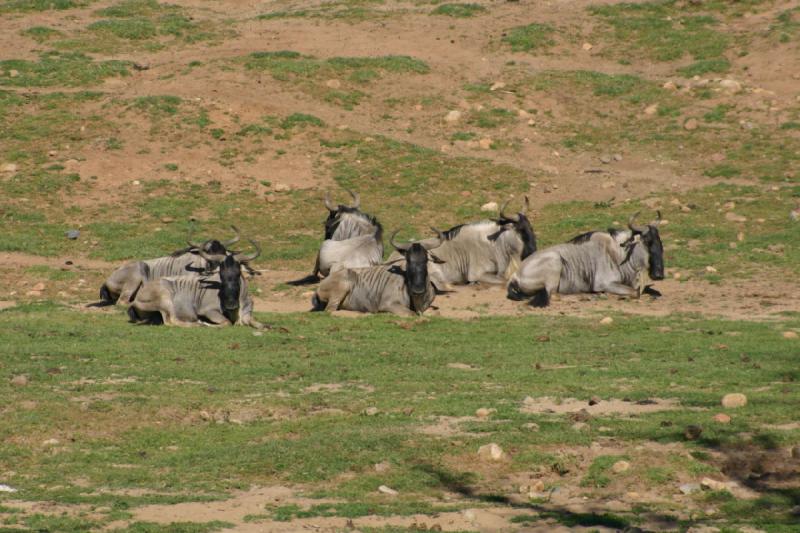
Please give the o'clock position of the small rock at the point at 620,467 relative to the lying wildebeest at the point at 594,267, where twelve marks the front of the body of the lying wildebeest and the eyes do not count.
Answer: The small rock is roughly at 3 o'clock from the lying wildebeest.

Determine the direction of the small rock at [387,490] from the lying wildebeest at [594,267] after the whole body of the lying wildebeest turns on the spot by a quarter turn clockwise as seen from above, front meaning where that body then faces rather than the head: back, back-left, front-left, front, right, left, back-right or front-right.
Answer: front

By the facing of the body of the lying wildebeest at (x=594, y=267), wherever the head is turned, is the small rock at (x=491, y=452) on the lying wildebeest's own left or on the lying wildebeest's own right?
on the lying wildebeest's own right

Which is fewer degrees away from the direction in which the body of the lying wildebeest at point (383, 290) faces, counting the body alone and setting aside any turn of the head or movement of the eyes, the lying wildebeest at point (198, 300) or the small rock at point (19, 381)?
the small rock

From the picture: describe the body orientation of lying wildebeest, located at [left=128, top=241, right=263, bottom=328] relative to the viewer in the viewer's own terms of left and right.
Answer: facing the viewer and to the right of the viewer

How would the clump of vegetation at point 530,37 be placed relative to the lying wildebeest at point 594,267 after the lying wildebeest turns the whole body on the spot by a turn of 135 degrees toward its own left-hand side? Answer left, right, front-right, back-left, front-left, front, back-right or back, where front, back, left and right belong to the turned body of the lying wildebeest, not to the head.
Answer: front-right

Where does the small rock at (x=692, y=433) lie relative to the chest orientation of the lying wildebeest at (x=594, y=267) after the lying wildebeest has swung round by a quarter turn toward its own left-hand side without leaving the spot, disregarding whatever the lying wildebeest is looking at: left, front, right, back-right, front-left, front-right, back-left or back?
back

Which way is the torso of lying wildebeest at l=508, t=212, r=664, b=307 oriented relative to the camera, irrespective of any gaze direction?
to the viewer's right

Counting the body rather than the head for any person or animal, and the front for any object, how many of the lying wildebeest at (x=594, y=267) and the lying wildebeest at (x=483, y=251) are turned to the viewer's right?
2

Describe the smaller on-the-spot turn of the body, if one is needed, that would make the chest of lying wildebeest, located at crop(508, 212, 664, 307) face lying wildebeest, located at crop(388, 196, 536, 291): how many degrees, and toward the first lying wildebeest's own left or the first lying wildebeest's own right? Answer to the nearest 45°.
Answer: approximately 135° to the first lying wildebeest's own left

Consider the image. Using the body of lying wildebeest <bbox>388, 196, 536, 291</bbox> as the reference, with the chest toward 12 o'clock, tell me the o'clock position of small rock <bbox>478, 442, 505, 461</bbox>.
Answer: The small rock is roughly at 3 o'clock from the lying wildebeest.

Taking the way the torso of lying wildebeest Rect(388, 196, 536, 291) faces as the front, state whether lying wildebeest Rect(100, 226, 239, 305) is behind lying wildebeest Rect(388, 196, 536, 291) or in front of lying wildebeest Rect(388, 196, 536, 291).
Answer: behind

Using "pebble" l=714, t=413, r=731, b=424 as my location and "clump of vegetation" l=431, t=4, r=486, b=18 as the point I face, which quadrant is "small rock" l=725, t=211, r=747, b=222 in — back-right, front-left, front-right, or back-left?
front-right

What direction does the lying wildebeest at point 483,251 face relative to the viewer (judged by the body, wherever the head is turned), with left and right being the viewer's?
facing to the right of the viewer

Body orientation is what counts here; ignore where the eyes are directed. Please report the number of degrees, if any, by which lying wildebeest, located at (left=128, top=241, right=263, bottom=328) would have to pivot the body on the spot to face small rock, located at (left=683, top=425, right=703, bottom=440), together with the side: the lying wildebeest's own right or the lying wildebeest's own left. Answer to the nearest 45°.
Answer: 0° — it already faces it
